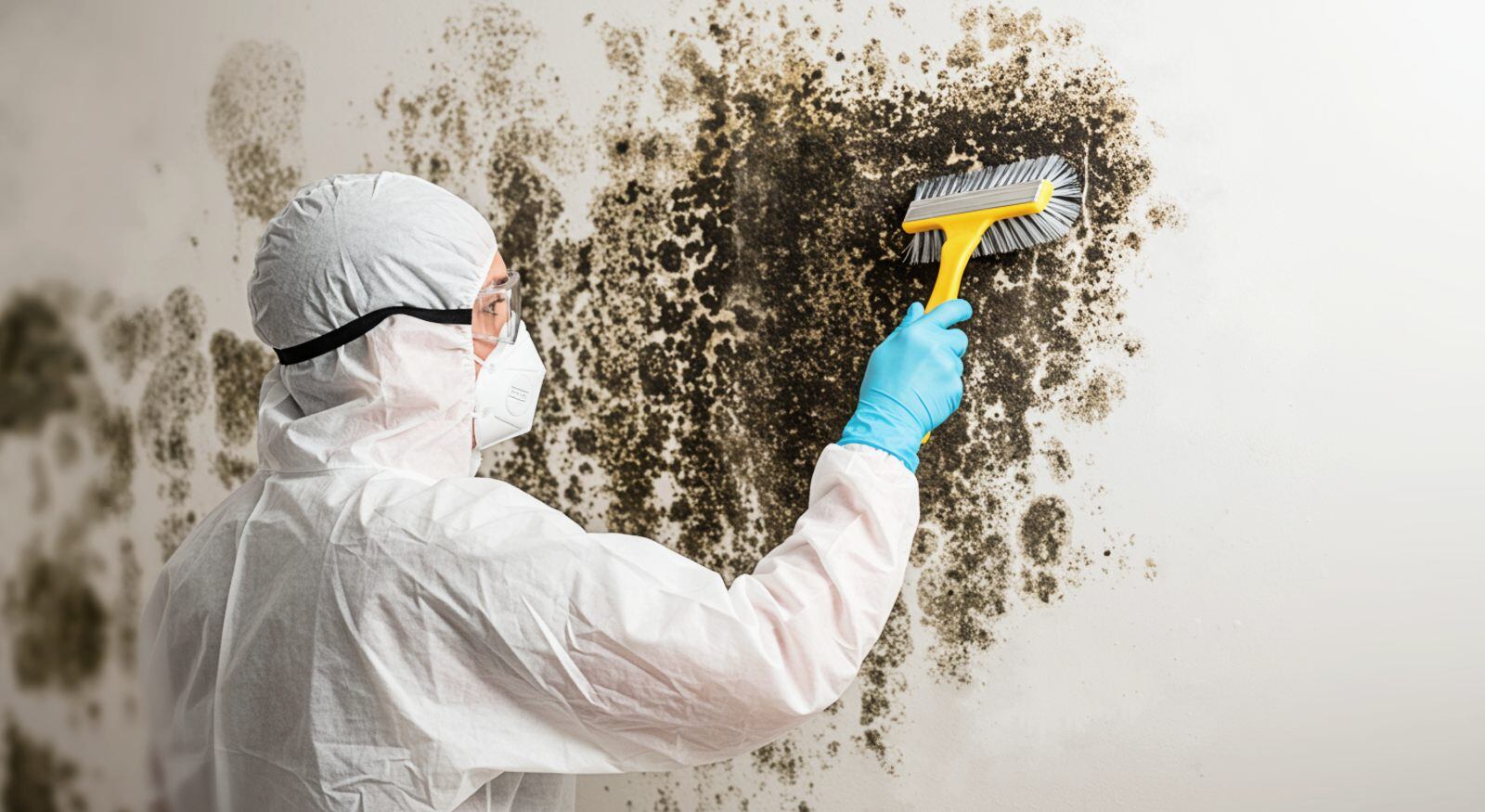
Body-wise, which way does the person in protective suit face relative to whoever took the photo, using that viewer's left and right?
facing away from the viewer and to the right of the viewer
